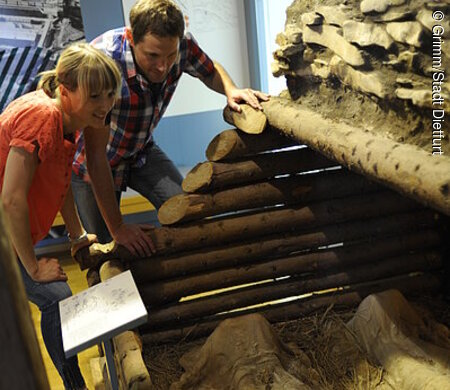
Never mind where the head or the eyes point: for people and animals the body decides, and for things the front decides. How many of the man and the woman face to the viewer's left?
0

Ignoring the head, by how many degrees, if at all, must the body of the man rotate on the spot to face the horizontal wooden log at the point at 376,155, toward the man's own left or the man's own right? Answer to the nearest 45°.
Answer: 0° — they already face it

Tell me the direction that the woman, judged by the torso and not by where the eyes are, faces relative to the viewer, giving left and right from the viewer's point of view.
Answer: facing the viewer and to the right of the viewer

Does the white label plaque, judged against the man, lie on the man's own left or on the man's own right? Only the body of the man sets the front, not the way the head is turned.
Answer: on the man's own right

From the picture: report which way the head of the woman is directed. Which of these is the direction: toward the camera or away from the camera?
toward the camera

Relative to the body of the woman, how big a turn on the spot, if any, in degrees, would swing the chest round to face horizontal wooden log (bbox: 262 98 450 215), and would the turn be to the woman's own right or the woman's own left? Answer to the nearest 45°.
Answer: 0° — they already face it

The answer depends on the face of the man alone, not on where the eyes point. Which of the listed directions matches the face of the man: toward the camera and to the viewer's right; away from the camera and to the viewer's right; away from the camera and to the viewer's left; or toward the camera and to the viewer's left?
toward the camera and to the viewer's right

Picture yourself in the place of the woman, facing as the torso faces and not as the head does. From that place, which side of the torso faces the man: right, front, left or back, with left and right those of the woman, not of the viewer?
left

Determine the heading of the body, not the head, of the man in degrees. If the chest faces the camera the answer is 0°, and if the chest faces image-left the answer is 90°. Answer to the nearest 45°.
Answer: approximately 315°
